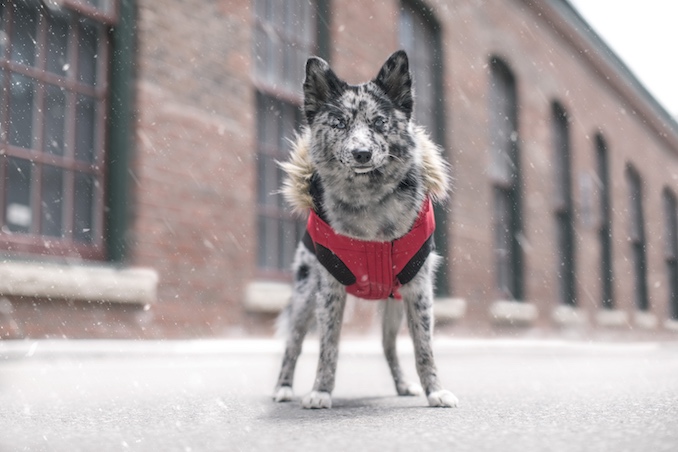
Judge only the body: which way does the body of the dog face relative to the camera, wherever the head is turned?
toward the camera
